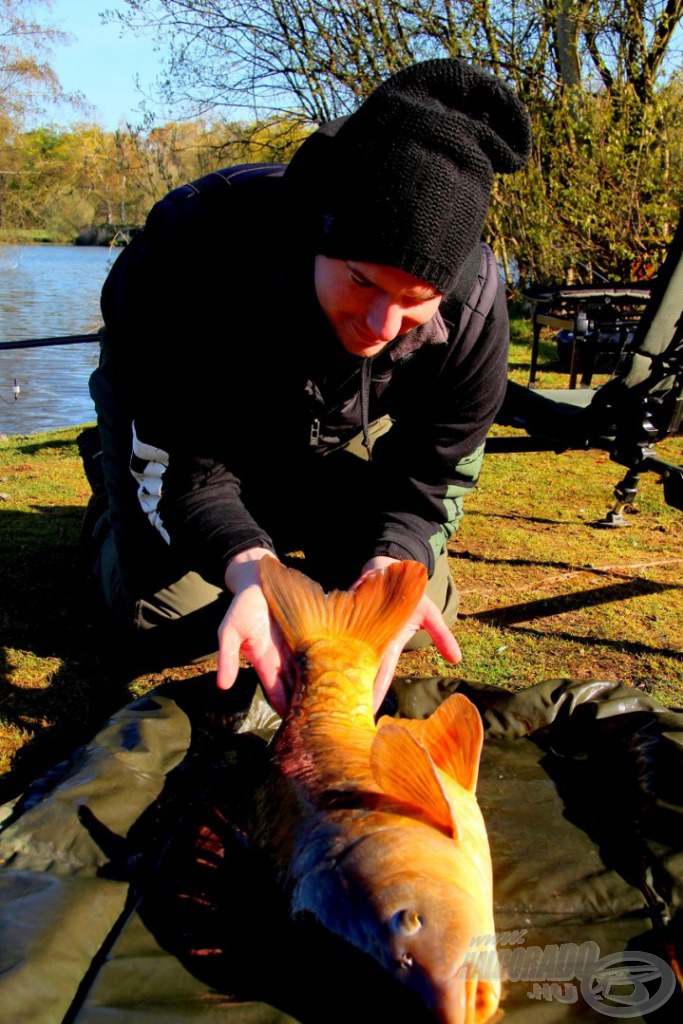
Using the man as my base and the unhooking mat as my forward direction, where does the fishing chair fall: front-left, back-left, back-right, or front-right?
back-left

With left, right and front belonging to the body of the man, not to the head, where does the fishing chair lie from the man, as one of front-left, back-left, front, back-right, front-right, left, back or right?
back-left

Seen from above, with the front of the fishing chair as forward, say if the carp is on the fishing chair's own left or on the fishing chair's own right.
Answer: on the fishing chair's own left

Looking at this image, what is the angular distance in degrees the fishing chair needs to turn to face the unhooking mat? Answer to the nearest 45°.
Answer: approximately 90° to its left

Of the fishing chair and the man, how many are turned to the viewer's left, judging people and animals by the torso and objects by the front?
1

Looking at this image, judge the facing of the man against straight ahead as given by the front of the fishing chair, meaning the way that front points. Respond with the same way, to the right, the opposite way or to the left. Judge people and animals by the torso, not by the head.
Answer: to the left

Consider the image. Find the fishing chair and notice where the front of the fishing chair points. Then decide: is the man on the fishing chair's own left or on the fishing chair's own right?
on the fishing chair's own left

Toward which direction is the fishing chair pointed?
to the viewer's left

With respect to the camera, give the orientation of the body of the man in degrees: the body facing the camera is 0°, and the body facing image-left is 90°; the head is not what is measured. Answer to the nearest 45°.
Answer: approximately 0°
